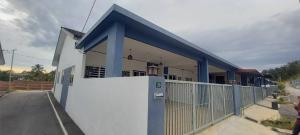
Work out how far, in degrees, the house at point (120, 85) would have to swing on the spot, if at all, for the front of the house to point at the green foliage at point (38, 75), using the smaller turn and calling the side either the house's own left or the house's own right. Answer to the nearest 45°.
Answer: approximately 180°

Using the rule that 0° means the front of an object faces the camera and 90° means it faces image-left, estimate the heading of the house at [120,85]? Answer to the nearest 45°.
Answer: approximately 315°
